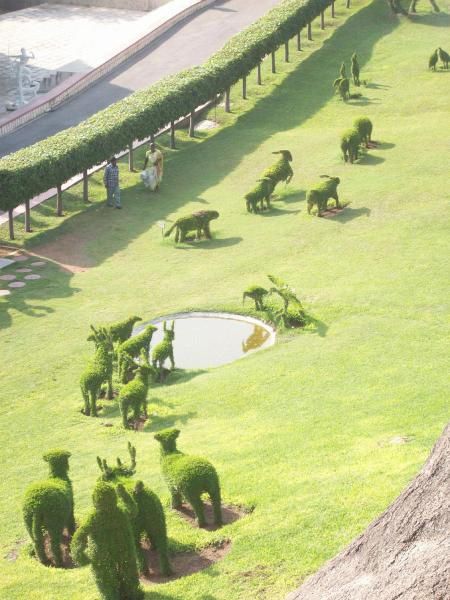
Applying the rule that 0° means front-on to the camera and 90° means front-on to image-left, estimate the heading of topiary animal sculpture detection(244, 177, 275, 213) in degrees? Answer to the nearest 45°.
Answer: approximately 225°

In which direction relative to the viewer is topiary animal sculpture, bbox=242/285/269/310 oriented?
to the viewer's left

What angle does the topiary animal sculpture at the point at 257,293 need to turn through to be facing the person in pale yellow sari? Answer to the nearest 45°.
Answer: approximately 90° to its right

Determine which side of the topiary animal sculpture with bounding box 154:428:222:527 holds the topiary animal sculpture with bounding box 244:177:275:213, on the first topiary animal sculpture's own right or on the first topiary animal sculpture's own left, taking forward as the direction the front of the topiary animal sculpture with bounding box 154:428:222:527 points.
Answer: on the first topiary animal sculpture's own right

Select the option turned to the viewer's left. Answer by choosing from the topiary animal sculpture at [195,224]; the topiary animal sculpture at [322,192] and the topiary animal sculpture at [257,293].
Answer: the topiary animal sculpture at [257,293]

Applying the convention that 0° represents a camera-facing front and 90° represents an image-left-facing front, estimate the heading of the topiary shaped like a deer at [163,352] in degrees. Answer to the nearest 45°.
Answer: approximately 225°

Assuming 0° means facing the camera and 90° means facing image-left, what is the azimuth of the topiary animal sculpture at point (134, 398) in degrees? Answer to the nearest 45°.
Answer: approximately 225°

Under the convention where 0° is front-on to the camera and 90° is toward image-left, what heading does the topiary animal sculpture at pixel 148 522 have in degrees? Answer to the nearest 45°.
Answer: approximately 135°

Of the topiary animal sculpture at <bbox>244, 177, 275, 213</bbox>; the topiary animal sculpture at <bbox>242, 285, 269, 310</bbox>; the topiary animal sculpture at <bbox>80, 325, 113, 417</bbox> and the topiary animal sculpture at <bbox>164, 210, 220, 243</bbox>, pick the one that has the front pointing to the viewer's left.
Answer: the topiary animal sculpture at <bbox>242, 285, 269, 310</bbox>
